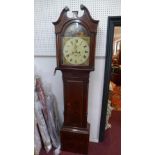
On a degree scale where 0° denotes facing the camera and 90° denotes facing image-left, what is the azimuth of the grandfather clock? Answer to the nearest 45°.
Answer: approximately 0°
